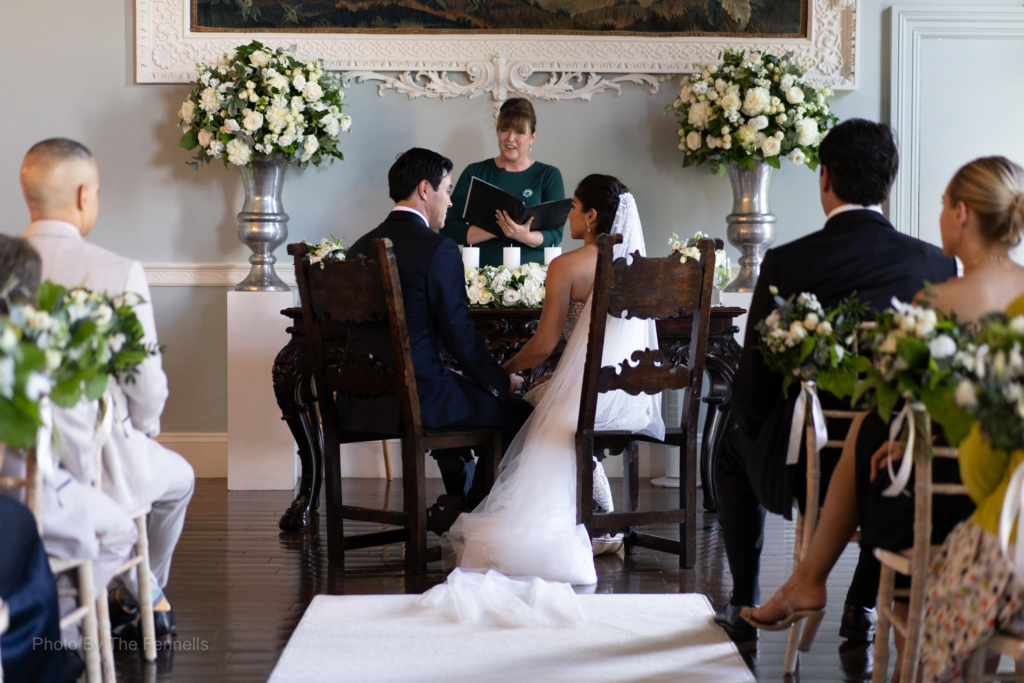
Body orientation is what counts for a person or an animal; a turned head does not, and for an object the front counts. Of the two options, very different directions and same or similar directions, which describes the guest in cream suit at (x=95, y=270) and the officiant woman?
very different directions

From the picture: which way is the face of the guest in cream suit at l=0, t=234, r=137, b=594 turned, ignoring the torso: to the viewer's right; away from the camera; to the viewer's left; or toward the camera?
away from the camera

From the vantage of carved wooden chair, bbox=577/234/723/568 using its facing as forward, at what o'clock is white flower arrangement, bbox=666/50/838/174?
The white flower arrangement is roughly at 2 o'clock from the carved wooden chair.

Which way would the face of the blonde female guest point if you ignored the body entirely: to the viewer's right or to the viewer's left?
to the viewer's left

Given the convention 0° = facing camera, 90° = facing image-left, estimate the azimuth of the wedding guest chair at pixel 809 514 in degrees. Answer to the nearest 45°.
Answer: approximately 135°

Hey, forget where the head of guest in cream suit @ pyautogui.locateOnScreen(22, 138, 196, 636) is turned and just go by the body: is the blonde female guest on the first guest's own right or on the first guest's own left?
on the first guest's own right

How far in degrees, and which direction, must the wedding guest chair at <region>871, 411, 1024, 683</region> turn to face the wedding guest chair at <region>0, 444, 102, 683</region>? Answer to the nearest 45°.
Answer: approximately 45° to its left

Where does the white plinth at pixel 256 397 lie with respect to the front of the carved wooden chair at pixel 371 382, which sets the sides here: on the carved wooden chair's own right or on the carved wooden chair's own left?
on the carved wooden chair's own left

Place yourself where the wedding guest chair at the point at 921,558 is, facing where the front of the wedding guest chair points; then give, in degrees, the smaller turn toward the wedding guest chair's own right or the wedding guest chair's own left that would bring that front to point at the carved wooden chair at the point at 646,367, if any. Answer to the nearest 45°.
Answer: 0° — it already faces it

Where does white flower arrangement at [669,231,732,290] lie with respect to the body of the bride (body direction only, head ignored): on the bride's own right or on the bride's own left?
on the bride's own right

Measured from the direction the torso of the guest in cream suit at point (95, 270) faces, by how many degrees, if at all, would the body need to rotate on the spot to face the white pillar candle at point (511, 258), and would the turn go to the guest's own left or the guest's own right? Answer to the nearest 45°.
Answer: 0° — they already face it

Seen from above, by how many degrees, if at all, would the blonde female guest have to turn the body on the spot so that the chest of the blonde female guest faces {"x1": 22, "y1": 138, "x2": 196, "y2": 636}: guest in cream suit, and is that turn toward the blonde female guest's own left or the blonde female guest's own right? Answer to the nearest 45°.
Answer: approximately 45° to the blonde female guest's own left

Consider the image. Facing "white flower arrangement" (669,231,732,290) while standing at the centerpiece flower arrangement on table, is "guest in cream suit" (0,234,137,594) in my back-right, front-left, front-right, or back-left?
back-right

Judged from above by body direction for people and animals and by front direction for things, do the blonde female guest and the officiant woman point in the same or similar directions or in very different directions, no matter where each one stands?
very different directions
